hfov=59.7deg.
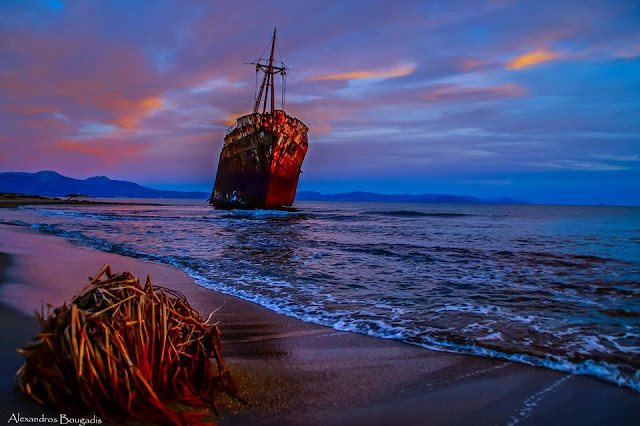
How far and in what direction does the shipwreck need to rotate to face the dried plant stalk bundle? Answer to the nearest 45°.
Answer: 0° — it already faces it

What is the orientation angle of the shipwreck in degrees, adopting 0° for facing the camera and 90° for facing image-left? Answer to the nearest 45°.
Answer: approximately 0°
